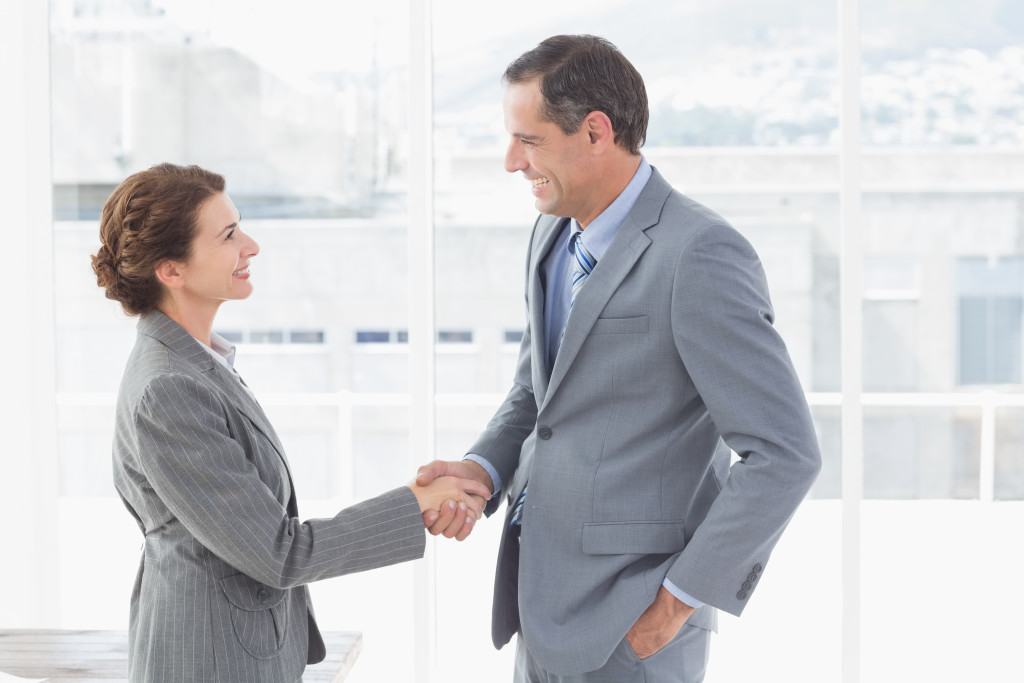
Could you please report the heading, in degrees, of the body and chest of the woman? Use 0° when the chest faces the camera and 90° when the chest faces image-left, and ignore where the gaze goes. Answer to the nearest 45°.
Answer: approximately 270°

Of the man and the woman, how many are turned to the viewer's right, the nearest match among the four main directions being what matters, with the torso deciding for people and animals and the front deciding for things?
1

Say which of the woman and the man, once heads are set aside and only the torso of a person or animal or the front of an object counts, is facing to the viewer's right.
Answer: the woman

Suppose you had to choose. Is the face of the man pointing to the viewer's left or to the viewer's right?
to the viewer's left

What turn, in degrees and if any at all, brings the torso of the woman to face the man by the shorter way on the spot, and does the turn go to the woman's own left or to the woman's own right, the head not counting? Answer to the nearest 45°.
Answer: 0° — they already face them

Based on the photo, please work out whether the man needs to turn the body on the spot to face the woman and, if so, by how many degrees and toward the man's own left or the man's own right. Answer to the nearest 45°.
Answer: approximately 45° to the man's own right
